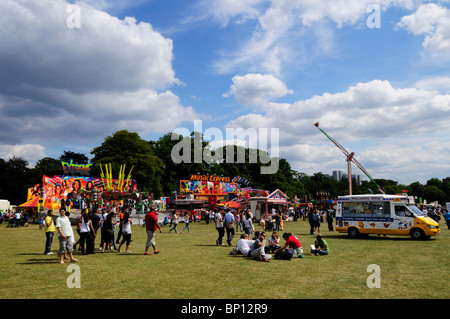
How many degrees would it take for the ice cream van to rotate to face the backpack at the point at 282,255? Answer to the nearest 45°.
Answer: approximately 90° to its right

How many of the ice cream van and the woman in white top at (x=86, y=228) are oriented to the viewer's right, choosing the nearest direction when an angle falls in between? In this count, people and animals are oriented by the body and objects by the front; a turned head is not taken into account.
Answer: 1

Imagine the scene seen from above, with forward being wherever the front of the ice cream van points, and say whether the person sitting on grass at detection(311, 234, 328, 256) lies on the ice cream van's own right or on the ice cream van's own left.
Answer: on the ice cream van's own right

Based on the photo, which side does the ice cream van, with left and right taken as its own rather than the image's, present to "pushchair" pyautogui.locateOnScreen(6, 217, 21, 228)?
back

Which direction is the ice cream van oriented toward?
to the viewer's right

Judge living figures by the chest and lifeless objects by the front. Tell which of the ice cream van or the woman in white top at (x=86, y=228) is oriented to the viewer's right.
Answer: the ice cream van

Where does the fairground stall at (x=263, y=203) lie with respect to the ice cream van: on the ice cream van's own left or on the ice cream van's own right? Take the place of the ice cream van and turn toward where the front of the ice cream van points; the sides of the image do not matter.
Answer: on the ice cream van's own left

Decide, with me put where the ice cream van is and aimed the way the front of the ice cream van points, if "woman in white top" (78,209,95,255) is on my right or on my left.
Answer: on my right
